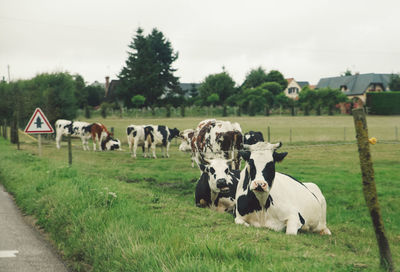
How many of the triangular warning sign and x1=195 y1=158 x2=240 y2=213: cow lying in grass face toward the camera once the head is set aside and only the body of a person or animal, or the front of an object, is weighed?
2

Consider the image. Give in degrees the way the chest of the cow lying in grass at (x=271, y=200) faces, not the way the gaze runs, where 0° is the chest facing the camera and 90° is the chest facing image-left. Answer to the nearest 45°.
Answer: approximately 45°

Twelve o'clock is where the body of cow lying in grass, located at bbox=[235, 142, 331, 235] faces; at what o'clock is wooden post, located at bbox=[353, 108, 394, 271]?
The wooden post is roughly at 10 o'clock from the cow lying in grass.

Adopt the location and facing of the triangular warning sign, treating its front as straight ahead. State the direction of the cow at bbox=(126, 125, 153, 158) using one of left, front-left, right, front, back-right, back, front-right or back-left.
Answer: back-left

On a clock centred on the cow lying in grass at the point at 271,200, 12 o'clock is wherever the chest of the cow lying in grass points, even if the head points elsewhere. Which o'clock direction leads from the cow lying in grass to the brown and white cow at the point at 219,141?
The brown and white cow is roughly at 4 o'clock from the cow lying in grass.

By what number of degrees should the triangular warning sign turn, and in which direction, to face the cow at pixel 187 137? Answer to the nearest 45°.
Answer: approximately 90° to its left

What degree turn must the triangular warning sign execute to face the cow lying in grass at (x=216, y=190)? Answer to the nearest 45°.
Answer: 0° — it already faces it

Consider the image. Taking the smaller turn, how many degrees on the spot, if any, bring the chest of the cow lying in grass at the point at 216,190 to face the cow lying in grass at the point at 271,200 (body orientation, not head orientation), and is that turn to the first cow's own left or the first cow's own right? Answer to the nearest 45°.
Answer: approximately 45° to the first cow's own left

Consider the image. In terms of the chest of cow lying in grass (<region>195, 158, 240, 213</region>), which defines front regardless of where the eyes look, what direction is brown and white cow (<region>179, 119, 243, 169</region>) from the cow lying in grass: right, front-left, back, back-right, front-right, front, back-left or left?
back

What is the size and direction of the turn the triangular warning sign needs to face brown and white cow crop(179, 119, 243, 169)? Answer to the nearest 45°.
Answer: approximately 45° to its left

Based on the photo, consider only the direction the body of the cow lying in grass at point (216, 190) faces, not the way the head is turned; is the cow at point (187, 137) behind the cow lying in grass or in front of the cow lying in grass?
behind

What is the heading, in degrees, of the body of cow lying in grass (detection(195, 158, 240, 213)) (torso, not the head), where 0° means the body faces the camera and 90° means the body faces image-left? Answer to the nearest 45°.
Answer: approximately 0°

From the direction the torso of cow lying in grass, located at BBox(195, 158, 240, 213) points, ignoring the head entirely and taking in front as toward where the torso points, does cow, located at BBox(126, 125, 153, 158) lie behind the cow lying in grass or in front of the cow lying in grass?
behind
